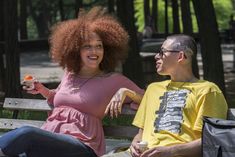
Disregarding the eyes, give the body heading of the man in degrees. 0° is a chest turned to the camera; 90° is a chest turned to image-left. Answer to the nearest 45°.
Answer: approximately 45°

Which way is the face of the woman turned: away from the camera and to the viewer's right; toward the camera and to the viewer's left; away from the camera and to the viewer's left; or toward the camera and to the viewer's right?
toward the camera and to the viewer's right

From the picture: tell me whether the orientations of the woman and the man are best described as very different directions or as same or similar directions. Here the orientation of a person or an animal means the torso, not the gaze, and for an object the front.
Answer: same or similar directions

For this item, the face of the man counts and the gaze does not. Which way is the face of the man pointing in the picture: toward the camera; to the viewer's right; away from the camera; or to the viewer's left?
to the viewer's left

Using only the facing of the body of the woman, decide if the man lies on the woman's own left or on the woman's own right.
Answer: on the woman's own left

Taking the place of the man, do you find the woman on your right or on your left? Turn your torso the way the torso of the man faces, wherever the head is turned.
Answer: on your right

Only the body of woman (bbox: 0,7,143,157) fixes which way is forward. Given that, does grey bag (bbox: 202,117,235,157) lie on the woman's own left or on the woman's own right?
on the woman's own left
